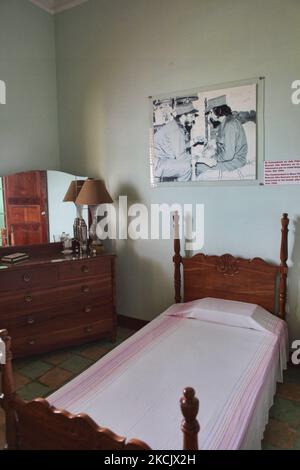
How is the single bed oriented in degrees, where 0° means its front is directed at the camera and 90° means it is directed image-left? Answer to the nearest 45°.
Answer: approximately 45°

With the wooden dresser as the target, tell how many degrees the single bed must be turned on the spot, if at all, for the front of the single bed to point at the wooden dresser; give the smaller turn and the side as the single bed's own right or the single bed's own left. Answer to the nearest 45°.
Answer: approximately 90° to the single bed's own right

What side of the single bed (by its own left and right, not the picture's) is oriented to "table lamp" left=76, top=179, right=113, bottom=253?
right

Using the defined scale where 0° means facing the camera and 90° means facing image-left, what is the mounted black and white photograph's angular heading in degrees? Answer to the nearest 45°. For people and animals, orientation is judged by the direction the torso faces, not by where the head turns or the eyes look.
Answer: approximately 45°

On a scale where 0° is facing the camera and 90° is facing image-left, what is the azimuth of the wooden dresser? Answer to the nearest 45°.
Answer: approximately 315°

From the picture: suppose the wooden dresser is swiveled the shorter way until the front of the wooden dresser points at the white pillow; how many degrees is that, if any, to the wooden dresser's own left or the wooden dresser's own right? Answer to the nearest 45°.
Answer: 0° — it already faces it
